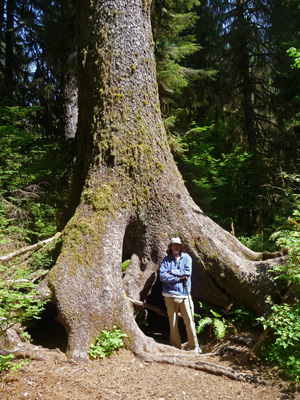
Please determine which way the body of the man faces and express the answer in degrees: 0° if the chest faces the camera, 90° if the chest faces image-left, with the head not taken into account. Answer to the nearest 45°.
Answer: approximately 0°

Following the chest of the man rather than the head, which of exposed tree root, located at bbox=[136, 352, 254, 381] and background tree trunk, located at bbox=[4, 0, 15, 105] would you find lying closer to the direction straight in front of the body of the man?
the exposed tree root

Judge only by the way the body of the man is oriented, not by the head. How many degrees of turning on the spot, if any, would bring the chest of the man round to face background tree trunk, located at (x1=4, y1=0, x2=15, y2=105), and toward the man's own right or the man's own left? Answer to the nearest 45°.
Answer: approximately 135° to the man's own right

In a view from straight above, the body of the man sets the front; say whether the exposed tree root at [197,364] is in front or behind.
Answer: in front
